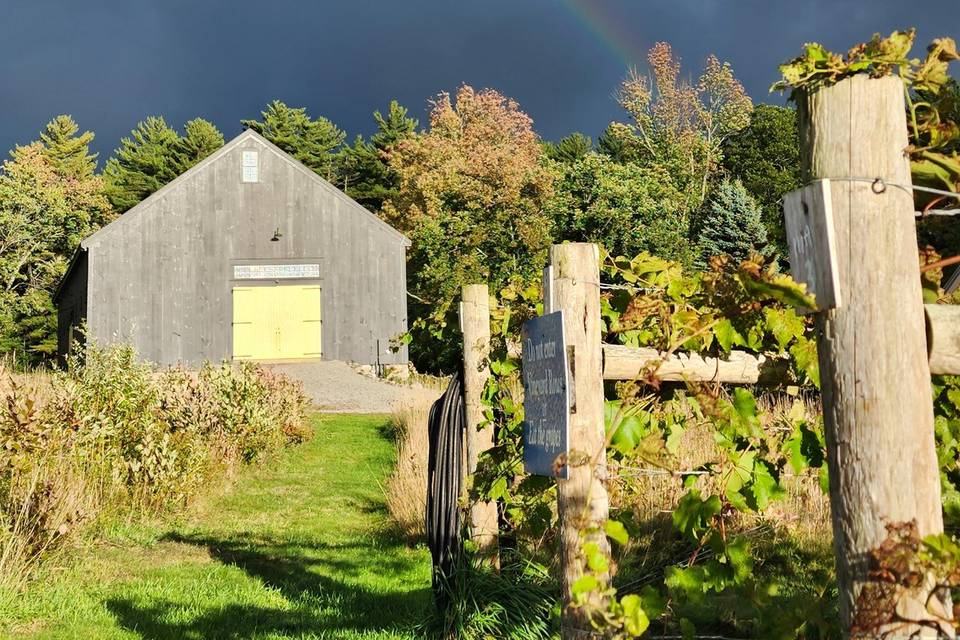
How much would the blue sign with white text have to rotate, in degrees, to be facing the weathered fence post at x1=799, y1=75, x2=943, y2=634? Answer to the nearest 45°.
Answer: approximately 90° to its left

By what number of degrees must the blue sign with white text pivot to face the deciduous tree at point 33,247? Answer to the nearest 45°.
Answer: approximately 90° to its right

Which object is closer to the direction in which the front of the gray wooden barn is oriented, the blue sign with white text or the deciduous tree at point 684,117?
the blue sign with white text

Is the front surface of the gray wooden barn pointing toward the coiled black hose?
yes

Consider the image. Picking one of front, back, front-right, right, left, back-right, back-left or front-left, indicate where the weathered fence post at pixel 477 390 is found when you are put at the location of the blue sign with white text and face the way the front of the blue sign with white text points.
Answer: back-right

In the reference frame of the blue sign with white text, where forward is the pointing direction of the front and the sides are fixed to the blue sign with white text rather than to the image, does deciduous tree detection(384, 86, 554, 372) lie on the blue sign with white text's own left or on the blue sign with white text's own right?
on the blue sign with white text's own right

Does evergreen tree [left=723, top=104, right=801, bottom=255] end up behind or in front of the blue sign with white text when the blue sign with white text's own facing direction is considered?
behind

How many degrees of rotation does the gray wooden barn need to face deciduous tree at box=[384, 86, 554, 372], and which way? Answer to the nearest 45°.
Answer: approximately 135° to its left

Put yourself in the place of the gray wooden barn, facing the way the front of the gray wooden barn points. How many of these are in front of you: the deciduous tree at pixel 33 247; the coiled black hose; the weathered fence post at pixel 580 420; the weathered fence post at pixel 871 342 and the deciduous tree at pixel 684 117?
3

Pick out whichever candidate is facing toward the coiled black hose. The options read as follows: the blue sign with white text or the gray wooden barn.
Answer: the gray wooden barn

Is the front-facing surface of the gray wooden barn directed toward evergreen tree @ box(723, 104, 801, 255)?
no

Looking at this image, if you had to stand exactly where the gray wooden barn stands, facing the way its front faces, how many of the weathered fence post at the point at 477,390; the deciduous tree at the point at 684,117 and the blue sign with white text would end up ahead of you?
2

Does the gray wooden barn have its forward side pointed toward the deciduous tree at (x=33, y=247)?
no

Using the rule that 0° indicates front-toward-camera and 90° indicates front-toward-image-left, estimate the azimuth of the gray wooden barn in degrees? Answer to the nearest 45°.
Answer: approximately 0°

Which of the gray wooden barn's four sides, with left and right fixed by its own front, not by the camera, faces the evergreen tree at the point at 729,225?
left

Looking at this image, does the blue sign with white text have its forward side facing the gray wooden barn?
no

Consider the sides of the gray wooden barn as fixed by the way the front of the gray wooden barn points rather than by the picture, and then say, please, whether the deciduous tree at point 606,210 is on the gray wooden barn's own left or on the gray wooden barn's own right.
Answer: on the gray wooden barn's own left

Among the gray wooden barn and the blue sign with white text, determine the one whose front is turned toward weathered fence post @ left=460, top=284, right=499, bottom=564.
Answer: the gray wooden barn

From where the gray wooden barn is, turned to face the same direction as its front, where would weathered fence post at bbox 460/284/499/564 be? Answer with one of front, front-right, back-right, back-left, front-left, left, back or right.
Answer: front

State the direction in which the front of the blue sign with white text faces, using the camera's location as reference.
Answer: facing the viewer and to the left of the viewer

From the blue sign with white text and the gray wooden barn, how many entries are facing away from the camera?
0
